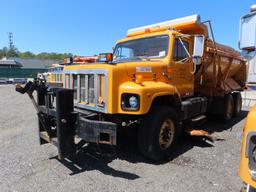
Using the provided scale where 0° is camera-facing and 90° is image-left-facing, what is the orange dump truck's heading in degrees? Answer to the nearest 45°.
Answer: approximately 45°

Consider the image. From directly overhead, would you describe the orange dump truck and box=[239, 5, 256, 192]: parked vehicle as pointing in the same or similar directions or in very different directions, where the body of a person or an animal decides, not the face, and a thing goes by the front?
same or similar directions

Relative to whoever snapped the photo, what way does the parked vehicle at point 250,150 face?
facing the viewer and to the left of the viewer

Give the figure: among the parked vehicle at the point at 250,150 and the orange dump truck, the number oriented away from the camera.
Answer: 0

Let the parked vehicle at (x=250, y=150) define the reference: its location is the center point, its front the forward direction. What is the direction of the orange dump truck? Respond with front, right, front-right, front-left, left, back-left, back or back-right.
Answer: right

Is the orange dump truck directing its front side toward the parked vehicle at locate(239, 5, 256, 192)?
no
